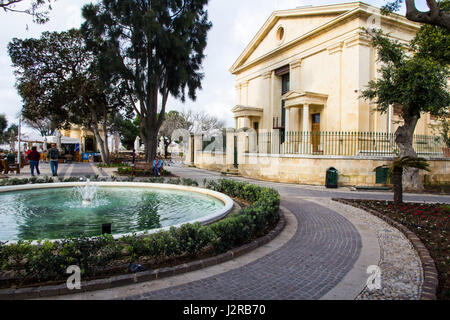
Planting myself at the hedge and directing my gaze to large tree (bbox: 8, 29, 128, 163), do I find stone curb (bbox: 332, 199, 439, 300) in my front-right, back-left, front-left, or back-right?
back-right

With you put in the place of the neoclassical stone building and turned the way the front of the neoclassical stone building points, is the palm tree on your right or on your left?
on your left

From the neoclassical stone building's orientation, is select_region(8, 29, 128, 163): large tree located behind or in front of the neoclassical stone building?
in front

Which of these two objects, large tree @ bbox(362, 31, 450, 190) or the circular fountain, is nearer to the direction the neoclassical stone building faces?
the circular fountain

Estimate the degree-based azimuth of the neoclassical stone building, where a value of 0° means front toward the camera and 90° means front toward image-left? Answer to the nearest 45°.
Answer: approximately 45°

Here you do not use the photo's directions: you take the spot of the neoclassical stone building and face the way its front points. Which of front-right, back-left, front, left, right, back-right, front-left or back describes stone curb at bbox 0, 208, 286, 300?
front-left

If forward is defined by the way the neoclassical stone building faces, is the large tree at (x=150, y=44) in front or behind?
in front

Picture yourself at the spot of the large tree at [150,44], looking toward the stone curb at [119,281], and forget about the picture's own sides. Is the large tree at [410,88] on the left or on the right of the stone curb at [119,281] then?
left

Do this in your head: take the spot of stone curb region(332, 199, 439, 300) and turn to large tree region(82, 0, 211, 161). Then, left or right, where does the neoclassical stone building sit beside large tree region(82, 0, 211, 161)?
right

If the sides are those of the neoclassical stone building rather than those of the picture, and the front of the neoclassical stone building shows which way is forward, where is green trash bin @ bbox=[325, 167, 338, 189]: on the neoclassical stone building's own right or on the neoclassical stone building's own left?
on the neoclassical stone building's own left

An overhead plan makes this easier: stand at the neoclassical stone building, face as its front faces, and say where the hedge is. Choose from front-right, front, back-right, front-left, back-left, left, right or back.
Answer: front-left
